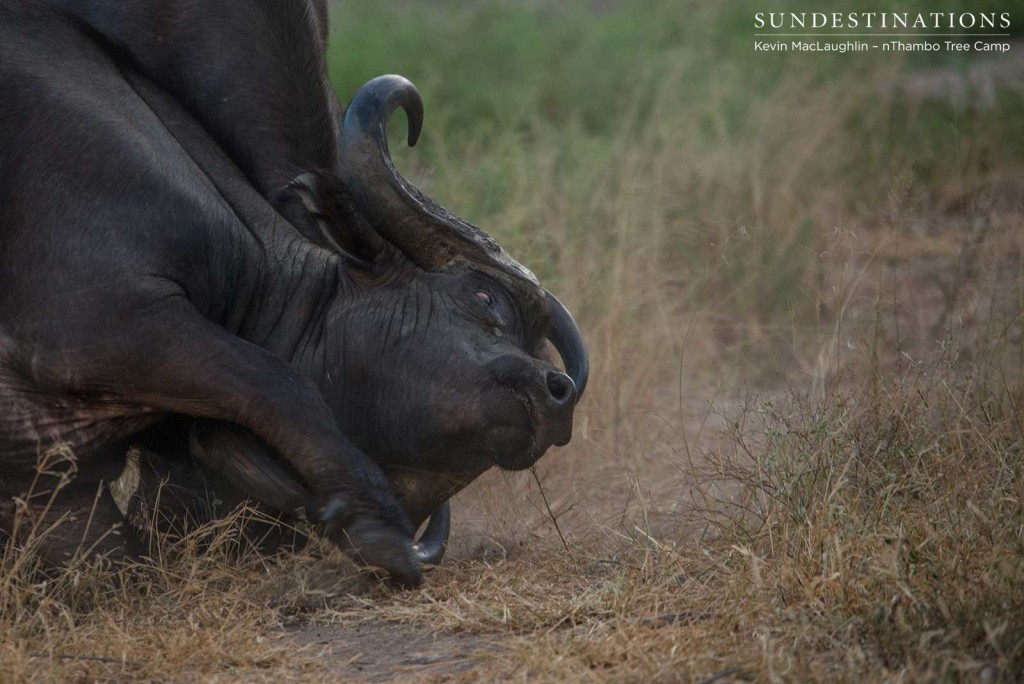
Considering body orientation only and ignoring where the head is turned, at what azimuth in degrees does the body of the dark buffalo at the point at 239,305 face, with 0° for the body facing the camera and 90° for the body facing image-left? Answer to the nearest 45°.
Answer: approximately 270°

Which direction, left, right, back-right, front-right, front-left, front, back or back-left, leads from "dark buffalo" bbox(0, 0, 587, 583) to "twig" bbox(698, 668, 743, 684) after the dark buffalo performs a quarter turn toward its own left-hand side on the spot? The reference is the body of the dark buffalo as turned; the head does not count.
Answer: back-right
